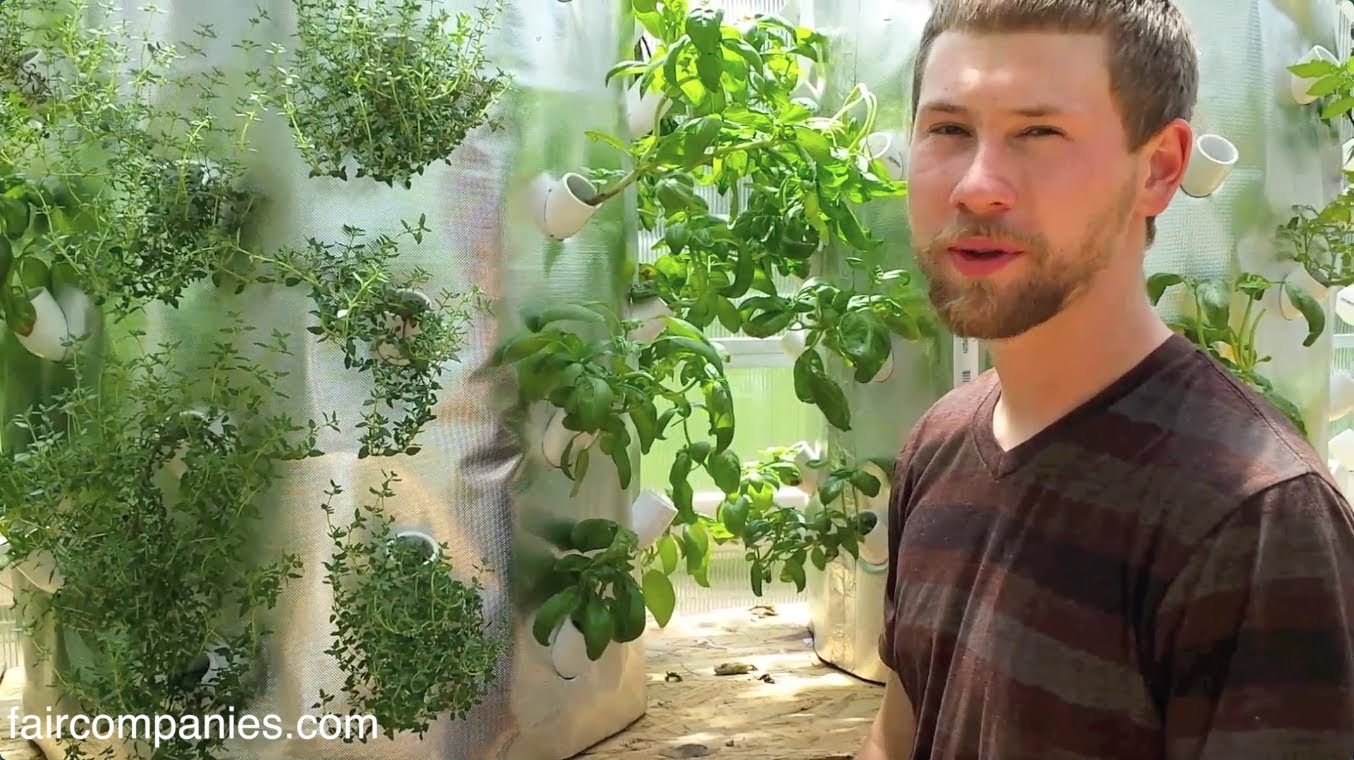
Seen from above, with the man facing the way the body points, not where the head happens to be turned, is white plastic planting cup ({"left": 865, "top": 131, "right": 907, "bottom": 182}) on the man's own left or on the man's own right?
on the man's own right

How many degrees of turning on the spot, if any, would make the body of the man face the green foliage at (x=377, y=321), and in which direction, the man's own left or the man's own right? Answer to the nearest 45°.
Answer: approximately 45° to the man's own right

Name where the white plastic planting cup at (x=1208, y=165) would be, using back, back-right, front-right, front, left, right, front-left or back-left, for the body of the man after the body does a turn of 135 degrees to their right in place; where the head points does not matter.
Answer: front

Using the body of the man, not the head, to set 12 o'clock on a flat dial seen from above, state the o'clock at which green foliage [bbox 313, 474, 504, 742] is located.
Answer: The green foliage is roughly at 2 o'clock from the man.

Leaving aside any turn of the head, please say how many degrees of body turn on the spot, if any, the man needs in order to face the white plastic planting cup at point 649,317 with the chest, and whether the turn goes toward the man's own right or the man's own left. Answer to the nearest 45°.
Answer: approximately 90° to the man's own right

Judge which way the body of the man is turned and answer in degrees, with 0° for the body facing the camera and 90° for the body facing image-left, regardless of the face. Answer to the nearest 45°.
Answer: approximately 45°

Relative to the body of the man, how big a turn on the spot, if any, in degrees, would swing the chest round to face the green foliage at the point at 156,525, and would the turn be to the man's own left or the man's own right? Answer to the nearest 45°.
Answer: approximately 45° to the man's own right

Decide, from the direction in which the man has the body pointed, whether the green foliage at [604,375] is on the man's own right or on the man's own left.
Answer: on the man's own right

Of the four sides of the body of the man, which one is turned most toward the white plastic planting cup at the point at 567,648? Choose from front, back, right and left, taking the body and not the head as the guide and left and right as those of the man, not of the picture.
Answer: right
